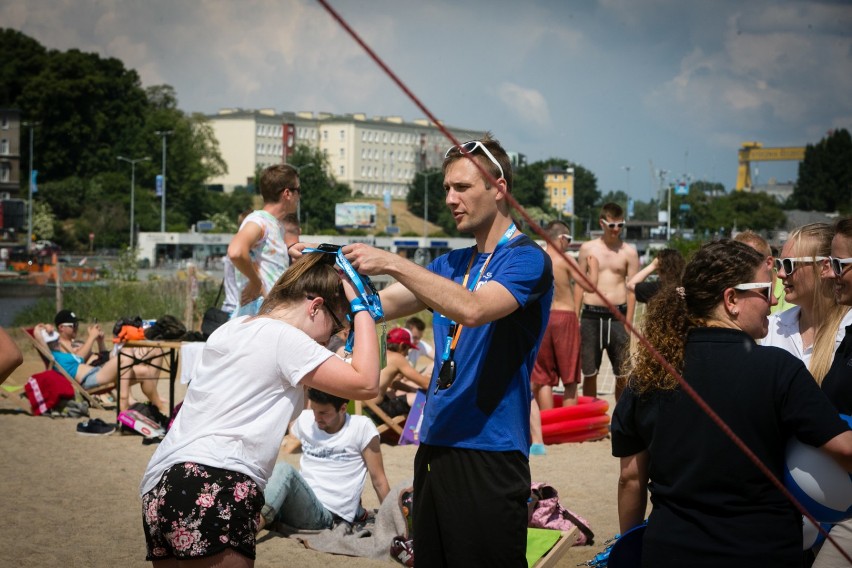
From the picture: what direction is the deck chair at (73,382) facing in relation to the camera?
to the viewer's right

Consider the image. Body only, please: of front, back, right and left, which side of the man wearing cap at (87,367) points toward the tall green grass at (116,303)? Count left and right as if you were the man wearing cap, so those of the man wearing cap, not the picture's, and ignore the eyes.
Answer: left

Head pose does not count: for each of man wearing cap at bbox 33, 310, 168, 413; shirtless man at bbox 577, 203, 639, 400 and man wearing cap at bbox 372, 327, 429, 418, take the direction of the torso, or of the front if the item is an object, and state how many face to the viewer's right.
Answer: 2

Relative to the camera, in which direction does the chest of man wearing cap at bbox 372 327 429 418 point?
to the viewer's right

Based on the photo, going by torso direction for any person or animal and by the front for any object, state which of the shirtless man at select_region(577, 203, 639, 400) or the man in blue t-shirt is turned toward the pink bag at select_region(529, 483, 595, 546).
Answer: the shirtless man

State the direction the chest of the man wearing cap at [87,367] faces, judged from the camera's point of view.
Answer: to the viewer's right

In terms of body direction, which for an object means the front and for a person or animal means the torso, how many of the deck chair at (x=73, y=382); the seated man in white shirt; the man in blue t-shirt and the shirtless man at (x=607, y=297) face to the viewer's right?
1

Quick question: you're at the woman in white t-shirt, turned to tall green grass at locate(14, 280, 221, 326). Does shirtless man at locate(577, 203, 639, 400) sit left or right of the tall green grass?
right

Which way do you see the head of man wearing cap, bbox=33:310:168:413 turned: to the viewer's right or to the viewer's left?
to the viewer's right

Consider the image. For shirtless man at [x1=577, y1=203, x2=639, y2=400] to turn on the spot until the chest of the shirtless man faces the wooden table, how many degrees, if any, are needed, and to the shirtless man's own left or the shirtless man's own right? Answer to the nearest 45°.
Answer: approximately 90° to the shirtless man's own right

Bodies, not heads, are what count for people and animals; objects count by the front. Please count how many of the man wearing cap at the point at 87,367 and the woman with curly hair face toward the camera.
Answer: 0

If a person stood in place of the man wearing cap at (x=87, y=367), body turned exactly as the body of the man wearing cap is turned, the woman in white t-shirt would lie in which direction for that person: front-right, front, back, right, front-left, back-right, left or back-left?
right

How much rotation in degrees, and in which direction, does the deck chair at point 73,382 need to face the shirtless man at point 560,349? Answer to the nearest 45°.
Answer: approximately 45° to its right

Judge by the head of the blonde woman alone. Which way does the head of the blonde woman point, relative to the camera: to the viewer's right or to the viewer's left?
to the viewer's left

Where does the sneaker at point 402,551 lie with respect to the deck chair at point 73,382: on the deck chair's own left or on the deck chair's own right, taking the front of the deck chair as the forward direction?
on the deck chair's own right
